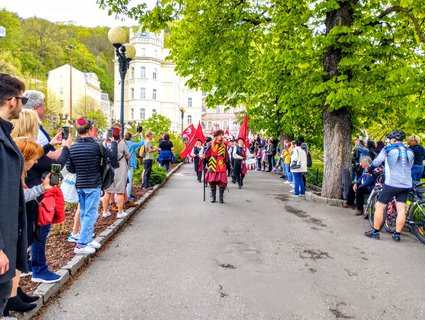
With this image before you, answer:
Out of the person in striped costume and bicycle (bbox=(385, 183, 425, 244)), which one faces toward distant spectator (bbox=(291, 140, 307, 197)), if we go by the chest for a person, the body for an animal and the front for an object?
the bicycle

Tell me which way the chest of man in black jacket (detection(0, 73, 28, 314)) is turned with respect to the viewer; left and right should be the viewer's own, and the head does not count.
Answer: facing to the right of the viewer

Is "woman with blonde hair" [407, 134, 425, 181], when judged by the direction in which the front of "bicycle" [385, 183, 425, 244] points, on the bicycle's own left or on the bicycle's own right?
on the bicycle's own right

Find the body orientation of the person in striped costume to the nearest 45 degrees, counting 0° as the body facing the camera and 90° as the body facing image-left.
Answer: approximately 0°

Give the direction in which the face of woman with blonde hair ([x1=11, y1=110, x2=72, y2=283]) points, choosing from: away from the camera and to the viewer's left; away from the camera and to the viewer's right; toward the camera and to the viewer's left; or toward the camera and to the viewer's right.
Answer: away from the camera and to the viewer's right

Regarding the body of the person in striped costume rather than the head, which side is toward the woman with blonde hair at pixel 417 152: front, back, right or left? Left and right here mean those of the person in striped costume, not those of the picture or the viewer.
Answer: left

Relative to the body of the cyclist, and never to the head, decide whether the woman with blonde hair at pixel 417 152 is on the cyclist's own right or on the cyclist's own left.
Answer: on the cyclist's own right
